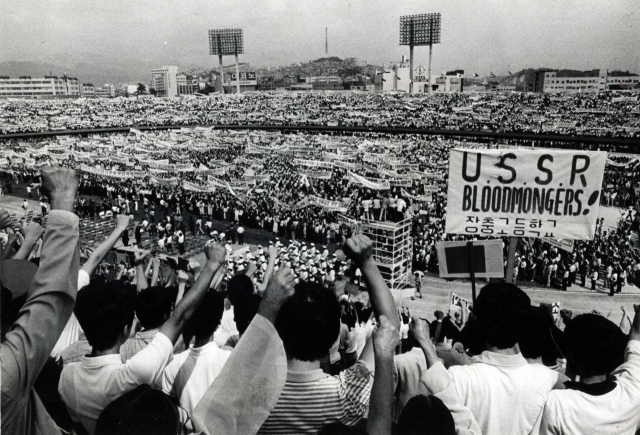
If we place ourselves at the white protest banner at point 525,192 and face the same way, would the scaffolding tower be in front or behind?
behind

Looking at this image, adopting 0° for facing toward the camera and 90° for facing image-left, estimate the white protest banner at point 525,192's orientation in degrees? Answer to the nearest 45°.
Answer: approximately 0°
